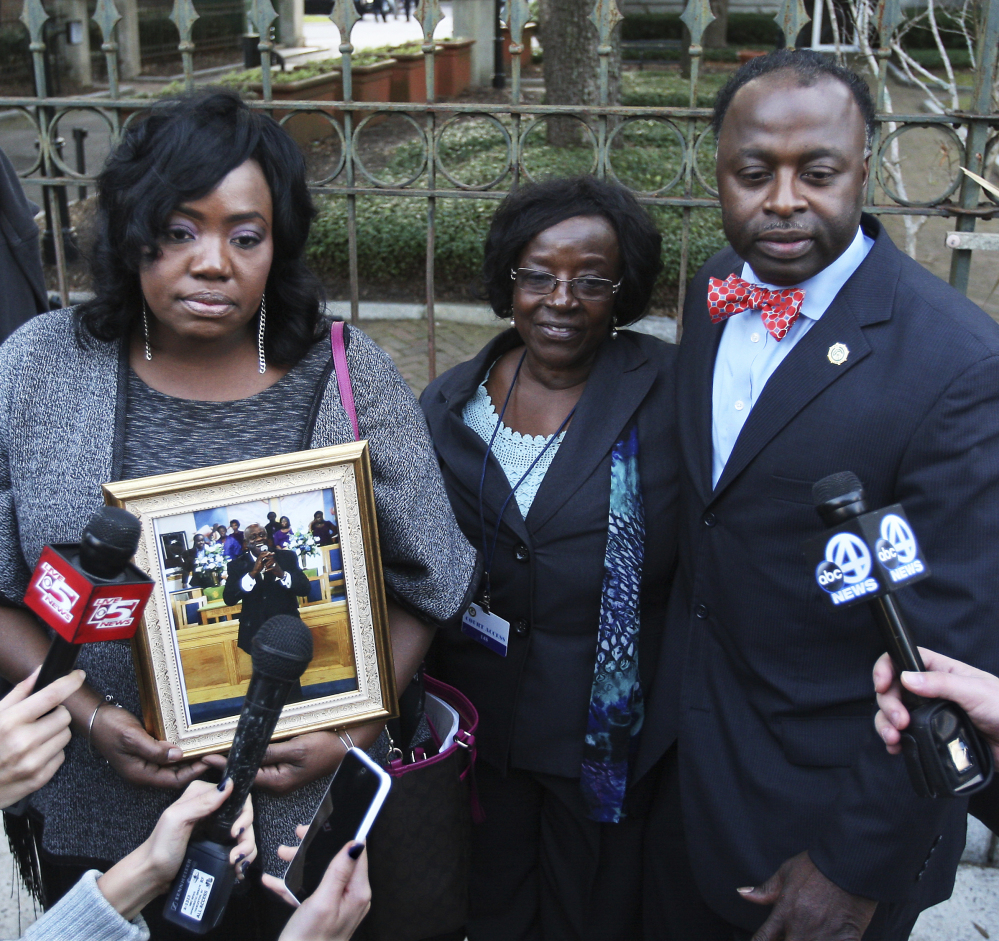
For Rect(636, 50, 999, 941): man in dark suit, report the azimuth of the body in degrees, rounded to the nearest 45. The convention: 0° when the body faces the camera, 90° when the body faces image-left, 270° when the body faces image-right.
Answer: approximately 45°

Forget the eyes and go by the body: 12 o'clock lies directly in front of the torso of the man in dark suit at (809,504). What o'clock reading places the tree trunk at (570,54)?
The tree trunk is roughly at 4 o'clock from the man in dark suit.

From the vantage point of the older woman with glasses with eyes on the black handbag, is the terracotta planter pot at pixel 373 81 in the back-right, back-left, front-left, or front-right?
back-right

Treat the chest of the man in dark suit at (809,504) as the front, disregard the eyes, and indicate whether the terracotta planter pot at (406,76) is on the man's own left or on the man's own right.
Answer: on the man's own right

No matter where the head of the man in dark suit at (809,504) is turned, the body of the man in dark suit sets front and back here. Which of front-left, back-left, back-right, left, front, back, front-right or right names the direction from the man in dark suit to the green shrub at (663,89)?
back-right

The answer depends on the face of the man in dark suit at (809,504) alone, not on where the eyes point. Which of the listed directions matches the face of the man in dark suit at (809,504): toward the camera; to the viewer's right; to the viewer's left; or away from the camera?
toward the camera

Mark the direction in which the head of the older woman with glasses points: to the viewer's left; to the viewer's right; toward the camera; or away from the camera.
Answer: toward the camera

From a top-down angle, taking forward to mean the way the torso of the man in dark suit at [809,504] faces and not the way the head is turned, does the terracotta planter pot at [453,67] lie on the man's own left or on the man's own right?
on the man's own right

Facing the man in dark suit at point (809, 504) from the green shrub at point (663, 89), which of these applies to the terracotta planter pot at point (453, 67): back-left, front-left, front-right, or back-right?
back-right
